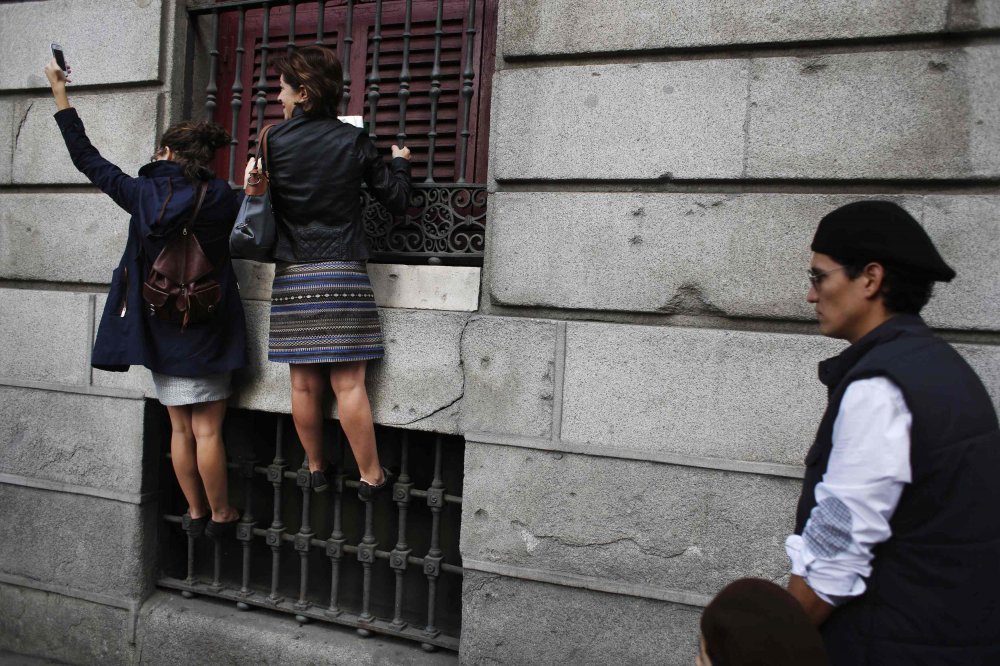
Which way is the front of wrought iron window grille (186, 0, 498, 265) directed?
toward the camera

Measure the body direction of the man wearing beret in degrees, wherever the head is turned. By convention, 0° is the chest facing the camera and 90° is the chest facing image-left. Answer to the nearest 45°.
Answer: approximately 90°

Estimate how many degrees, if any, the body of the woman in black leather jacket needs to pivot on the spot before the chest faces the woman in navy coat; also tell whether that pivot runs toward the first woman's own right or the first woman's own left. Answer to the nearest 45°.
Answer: approximately 45° to the first woman's own left

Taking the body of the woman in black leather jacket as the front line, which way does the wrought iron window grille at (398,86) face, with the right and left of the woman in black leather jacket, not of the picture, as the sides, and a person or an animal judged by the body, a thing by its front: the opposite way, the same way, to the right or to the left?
the opposite way

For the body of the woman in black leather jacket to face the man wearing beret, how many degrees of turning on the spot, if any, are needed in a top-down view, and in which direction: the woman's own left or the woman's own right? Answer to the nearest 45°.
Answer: approximately 135° to the woman's own right

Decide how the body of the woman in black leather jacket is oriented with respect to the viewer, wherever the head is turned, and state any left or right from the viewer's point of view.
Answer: facing away from the viewer

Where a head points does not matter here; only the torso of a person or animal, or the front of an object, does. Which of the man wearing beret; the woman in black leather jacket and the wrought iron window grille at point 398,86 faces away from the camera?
the woman in black leather jacket

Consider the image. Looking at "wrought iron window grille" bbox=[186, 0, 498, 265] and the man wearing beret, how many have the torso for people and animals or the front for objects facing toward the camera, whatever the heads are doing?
1

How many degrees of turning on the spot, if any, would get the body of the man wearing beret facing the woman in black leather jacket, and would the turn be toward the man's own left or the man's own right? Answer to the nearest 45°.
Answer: approximately 45° to the man's own right

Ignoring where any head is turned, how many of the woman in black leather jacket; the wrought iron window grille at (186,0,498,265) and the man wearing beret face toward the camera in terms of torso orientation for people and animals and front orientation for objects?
1

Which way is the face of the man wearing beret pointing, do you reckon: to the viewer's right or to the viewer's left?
to the viewer's left

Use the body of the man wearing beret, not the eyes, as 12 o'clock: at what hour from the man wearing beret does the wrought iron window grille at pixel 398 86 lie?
The wrought iron window grille is roughly at 1 o'clock from the man wearing beret.
